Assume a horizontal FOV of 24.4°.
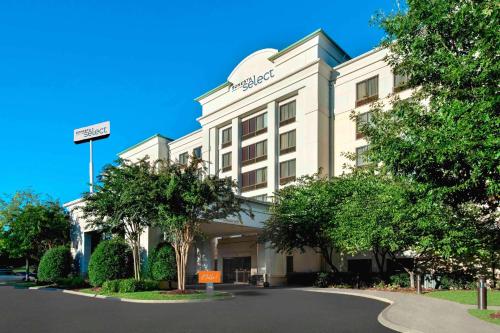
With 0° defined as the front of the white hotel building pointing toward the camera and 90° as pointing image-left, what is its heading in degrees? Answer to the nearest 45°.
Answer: approximately 45°

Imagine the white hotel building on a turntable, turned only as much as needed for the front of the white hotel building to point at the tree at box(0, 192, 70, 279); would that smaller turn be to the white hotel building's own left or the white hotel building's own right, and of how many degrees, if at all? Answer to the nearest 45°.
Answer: approximately 45° to the white hotel building's own right

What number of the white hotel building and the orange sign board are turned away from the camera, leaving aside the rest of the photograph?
0

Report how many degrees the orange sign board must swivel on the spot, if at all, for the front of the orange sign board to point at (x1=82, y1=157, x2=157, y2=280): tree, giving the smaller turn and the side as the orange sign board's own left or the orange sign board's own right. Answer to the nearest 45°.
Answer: approximately 135° to the orange sign board's own right

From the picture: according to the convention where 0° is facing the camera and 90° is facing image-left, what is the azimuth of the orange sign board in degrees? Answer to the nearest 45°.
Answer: approximately 0°

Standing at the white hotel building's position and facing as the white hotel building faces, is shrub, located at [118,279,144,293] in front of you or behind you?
in front
